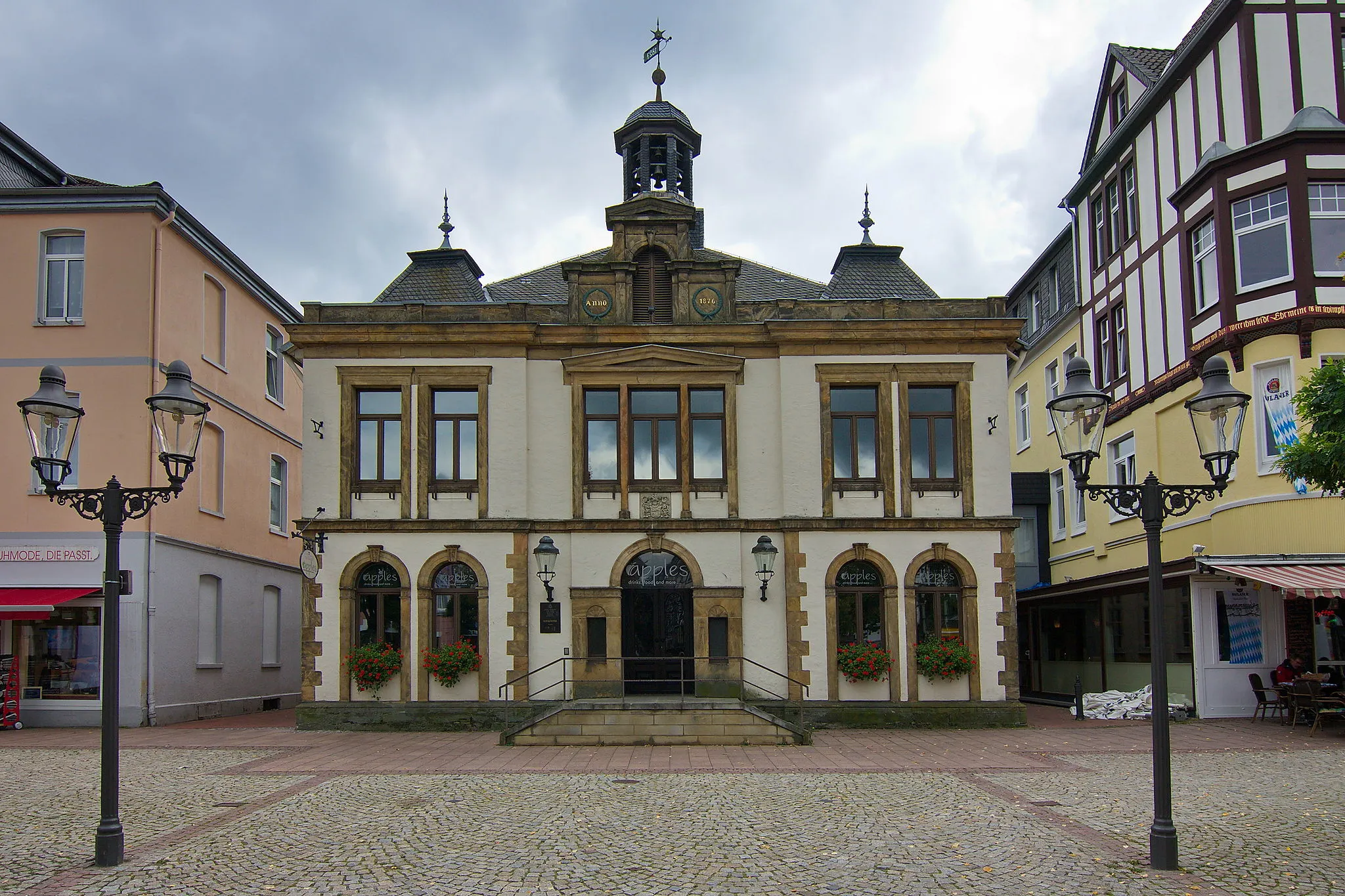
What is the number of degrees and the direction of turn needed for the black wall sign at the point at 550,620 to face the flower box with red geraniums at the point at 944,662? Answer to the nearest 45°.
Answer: approximately 90° to its left

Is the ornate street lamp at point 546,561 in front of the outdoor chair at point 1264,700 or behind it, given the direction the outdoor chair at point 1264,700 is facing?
behind

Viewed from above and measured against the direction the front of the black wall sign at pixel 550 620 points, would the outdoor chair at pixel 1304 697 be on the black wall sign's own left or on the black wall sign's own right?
on the black wall sign's own left

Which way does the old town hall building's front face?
toward the camera

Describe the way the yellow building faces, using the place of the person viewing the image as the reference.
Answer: facing the viewer and to the left of the viewer

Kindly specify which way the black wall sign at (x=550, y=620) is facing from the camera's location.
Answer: facing the viewer

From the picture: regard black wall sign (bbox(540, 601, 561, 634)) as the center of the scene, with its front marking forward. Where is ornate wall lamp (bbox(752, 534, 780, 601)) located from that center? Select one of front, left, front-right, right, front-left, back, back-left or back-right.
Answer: left

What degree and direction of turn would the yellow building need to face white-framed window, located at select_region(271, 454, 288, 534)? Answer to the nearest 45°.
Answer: approximately 45° to its right

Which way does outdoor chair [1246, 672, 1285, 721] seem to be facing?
to the viewer's right

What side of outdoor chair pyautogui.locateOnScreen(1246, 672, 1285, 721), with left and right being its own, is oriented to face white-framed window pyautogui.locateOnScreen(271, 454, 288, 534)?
back

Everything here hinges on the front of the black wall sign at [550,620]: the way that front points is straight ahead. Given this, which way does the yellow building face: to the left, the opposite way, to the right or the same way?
to the right

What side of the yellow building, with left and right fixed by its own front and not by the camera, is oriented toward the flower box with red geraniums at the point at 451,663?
front

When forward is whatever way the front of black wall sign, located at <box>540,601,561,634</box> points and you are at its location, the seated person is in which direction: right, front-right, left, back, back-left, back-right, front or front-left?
left

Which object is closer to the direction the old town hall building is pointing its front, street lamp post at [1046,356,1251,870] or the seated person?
the street lamp post

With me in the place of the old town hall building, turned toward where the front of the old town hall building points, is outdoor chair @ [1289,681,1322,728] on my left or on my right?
on my left
